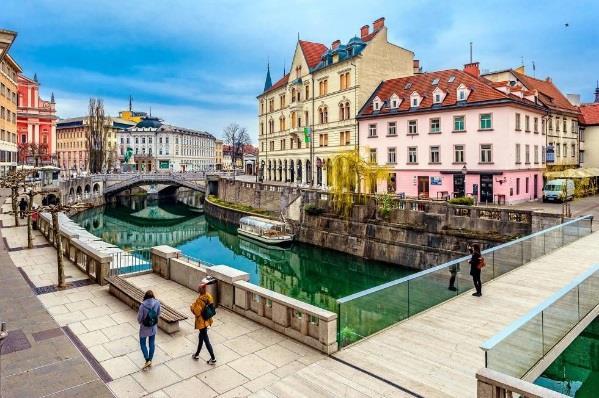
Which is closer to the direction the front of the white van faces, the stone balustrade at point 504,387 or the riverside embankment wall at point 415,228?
the riverside embankment wall

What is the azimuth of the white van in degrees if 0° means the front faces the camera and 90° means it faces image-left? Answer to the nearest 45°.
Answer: approximately 45°

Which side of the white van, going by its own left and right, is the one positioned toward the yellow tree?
front

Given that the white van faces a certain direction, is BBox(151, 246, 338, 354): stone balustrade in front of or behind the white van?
in front

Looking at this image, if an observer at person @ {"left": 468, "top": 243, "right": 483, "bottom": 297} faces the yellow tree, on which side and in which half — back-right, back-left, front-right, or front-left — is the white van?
front-right

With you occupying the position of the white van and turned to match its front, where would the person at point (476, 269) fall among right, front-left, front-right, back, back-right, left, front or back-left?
front-left

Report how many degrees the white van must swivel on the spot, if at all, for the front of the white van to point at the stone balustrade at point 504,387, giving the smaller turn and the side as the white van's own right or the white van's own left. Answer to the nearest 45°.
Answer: approximately 45° to the white van's own left

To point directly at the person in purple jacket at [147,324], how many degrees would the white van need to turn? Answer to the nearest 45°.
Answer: approximately 45° to its left

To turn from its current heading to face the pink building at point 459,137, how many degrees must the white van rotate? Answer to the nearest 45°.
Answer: approximately 45° to its right
